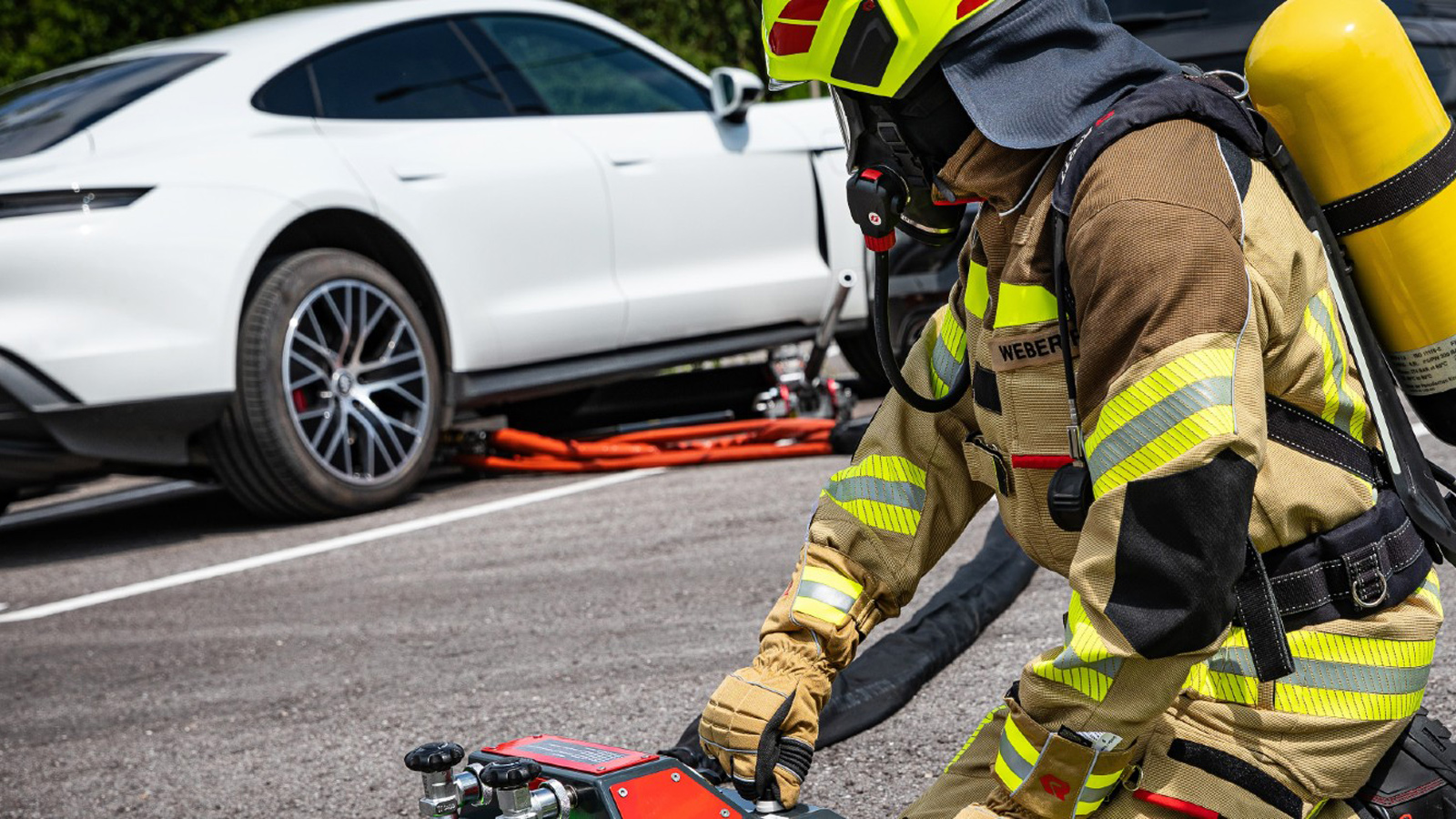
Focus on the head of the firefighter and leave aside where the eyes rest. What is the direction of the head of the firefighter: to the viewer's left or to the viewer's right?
to the viewer's left

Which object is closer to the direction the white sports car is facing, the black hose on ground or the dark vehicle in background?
the dark vehicle in background

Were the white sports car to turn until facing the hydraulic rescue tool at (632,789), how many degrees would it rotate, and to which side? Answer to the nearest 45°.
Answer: approximately 135° to its right

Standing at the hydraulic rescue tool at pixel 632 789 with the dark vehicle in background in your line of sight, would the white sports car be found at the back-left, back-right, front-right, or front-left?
front-left

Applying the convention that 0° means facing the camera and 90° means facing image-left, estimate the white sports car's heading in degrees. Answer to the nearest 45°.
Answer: approximately 225°

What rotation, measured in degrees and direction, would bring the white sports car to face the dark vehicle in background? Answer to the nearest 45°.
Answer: approximately 45° to its right
